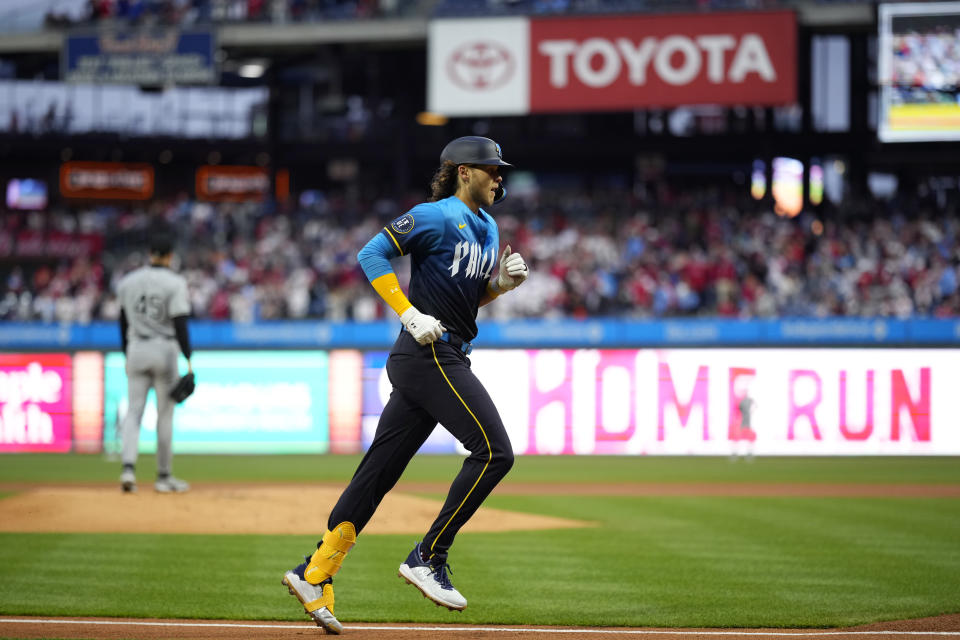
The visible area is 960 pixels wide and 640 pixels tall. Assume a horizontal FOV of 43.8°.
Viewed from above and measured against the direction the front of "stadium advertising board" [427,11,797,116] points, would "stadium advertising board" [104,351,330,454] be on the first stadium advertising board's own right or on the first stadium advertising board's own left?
on the first stadium advertising board's own right

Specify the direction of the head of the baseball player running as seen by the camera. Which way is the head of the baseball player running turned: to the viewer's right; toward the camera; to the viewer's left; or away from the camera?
to the viewer's right

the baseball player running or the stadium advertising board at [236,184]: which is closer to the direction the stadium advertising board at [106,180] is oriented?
the baseball player running

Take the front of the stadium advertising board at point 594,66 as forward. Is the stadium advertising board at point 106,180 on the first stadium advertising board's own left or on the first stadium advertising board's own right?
on the first stadium advertising board's own right

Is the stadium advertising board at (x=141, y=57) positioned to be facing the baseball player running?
yes

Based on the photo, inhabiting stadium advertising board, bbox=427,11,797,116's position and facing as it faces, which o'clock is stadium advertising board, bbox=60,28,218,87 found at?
stadium advertising board, bbox=60,28,218,87 is roughly at 3 o'clock from stadium advertising board, bbox=427,11,797,116.

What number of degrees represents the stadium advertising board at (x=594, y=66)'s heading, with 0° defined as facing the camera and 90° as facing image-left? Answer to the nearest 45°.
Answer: approximately 0°
